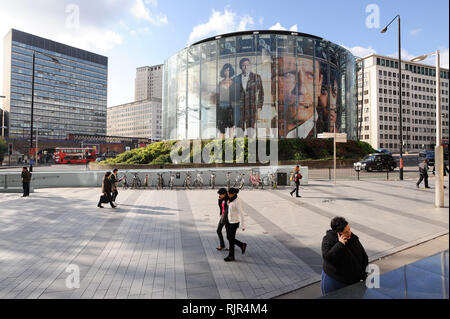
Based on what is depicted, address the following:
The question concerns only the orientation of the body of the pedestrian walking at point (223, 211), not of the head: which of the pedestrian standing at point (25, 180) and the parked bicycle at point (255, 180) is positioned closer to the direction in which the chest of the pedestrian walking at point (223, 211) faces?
the pedestrian standing

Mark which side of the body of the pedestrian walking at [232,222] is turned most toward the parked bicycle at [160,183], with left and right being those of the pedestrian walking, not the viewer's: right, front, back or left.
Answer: right

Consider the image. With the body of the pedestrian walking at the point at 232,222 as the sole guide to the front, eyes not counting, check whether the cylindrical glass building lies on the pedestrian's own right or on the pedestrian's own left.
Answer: on the pedestrian's own right

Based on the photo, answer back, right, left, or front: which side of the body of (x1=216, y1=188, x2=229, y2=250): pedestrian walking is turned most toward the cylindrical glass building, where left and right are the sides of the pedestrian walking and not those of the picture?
right

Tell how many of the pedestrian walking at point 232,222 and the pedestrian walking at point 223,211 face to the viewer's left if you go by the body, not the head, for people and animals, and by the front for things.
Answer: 2

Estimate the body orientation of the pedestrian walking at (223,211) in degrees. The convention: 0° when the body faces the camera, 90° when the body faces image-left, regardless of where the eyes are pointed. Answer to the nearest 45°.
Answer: approximately 90°

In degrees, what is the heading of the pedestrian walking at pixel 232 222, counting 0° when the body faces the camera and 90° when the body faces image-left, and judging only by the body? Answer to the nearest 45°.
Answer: approximately 90°
